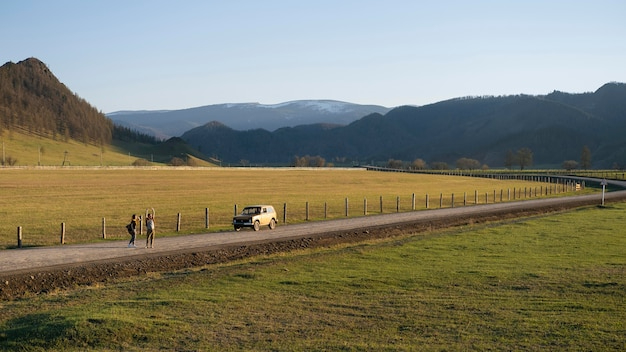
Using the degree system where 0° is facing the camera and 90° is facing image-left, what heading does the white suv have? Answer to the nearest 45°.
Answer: approximately 45°

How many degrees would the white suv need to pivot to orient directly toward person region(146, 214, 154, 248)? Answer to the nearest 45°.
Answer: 0° — it already faces them
